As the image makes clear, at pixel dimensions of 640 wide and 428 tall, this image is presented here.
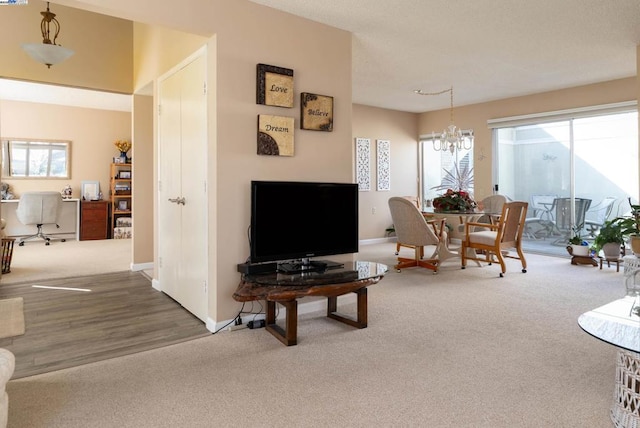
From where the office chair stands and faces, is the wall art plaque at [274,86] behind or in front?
behind

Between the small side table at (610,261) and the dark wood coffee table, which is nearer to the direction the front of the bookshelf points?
the dark wood coffee table

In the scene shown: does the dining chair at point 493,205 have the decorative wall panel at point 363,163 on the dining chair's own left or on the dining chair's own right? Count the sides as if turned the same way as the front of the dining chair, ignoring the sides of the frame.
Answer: on the dining chair's own right

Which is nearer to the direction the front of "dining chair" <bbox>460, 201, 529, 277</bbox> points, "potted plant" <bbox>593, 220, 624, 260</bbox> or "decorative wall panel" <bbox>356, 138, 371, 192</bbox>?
the decorative wall panel

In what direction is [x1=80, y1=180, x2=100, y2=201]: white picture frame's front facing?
toward the camera

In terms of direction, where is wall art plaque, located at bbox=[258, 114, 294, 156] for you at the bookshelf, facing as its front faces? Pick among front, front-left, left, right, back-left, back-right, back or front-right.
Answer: front

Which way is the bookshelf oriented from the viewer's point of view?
toward the camera

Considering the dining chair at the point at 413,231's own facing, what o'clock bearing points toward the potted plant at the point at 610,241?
The potted plant is roughly at 1 o'clock from the dining chair.

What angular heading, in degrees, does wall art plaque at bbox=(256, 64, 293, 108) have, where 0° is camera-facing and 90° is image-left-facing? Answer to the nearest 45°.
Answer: approximately 315°

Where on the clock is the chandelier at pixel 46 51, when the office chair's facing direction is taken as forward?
The chandelier is roughly at 6 o'clock from the office chair.

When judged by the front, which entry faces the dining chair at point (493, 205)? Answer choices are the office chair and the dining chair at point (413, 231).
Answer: the dining chair at point (413, 231)

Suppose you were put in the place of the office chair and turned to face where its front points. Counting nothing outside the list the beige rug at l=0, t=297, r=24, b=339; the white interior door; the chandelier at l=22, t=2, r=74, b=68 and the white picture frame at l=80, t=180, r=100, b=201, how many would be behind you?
3

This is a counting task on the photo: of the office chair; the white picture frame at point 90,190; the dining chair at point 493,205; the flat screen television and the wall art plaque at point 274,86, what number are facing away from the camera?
1

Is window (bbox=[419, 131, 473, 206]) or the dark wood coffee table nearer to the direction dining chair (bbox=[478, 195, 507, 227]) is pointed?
the dark wood coffee table

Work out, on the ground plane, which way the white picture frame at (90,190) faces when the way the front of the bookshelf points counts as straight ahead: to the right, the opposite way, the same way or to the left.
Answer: the same way

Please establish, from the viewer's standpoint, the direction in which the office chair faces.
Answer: facing away from the viewer

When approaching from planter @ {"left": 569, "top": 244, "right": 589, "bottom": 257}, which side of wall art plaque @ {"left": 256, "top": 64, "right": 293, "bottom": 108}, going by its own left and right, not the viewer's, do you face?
left

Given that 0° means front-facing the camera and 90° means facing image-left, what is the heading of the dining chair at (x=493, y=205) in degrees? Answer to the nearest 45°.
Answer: approximately 45°

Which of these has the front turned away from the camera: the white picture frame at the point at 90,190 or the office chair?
the office chair

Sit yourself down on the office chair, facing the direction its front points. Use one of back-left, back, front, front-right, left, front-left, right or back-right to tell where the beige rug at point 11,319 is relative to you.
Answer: back
